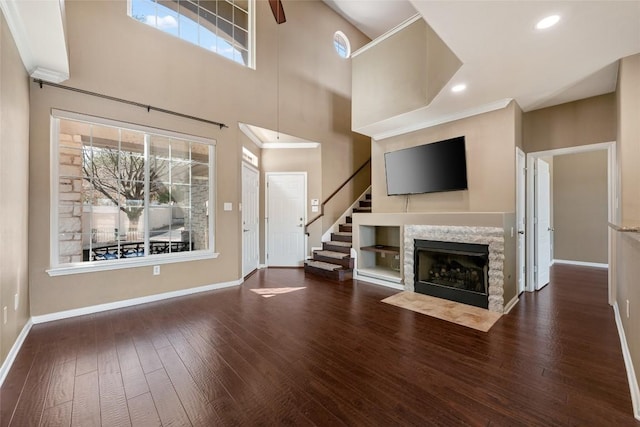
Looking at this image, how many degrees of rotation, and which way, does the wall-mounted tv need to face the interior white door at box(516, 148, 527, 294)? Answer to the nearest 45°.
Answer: approximately 135° to its left

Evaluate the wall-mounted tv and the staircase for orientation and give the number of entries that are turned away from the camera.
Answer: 0

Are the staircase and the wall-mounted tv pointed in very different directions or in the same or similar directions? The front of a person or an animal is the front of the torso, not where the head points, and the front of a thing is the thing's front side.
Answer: same or similar directions

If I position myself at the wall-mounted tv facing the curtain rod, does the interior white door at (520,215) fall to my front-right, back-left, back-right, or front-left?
back-left

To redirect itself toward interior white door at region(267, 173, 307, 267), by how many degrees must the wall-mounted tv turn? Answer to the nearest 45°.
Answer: approximately 45° to its right

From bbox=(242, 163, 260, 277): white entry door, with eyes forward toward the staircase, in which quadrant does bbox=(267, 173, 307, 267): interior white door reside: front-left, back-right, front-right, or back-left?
front-left

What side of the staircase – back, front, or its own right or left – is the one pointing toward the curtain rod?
front

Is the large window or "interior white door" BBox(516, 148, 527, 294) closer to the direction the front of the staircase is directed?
the large window

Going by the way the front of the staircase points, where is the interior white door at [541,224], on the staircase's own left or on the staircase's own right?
on the staircase's own left

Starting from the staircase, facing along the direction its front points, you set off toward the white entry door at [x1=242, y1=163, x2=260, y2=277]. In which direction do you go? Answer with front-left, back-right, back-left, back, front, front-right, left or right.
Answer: front-right

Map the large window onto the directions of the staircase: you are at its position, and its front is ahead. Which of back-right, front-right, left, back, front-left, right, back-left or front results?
front

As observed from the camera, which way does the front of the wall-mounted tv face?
facing the viewer and to the left of the viewer

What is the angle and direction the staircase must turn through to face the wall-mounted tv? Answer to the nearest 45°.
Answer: approximately 90° to its left
